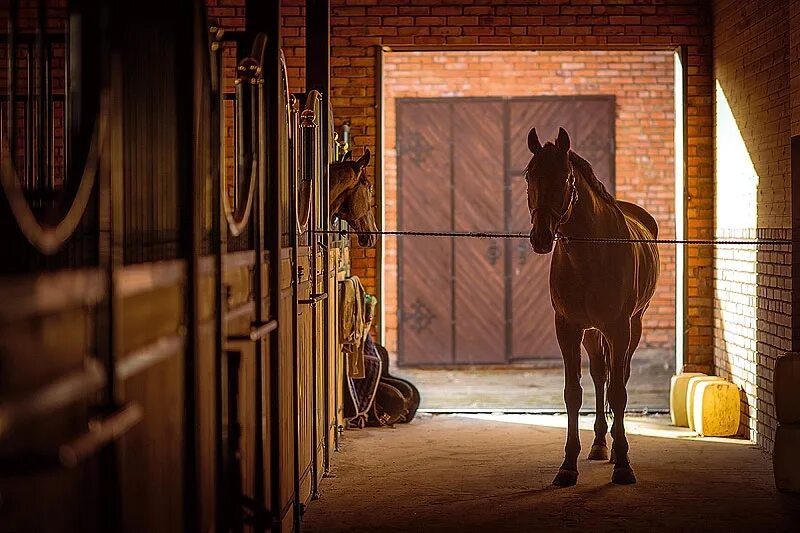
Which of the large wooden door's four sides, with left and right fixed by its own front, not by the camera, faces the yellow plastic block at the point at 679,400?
front

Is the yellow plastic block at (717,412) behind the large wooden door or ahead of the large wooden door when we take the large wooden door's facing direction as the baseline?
ahead

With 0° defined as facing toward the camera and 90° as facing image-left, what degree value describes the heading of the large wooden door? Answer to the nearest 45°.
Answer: approximately 0°

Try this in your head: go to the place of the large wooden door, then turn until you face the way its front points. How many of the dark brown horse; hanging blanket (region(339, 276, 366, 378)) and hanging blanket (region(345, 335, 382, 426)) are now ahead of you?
3

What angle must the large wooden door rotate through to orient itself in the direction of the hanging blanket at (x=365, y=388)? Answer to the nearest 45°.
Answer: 0° — it already faces it

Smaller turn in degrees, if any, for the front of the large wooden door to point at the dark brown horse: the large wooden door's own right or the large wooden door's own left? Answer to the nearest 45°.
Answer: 0° — it already faces it

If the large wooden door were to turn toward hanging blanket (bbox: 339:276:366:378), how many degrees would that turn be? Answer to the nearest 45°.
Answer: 0° — it already faces it
